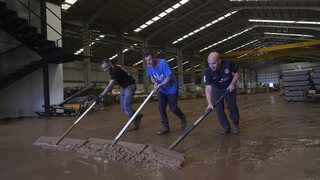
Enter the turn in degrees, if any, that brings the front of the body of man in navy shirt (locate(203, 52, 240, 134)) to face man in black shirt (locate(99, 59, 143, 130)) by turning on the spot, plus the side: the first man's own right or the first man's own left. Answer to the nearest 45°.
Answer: approximately 45° to the first man's own right

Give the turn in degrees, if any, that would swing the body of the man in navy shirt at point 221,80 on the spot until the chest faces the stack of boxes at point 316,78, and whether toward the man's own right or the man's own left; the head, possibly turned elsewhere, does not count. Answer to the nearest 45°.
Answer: approximately 180°

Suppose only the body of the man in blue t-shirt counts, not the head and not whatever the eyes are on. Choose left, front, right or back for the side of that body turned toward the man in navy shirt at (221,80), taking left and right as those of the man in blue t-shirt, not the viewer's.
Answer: left

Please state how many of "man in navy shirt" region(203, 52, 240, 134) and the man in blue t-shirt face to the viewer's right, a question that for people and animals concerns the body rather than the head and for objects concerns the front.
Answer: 0

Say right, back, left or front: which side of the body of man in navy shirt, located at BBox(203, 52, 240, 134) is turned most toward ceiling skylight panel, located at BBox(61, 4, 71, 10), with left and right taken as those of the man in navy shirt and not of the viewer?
right

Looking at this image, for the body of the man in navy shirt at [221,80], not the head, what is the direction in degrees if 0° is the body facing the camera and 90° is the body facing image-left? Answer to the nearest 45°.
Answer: approximately 45°

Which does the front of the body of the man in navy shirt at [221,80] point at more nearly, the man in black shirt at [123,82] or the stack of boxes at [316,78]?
the man in black shirt

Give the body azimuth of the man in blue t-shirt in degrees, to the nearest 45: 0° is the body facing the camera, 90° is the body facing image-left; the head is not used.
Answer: approximately 45°
